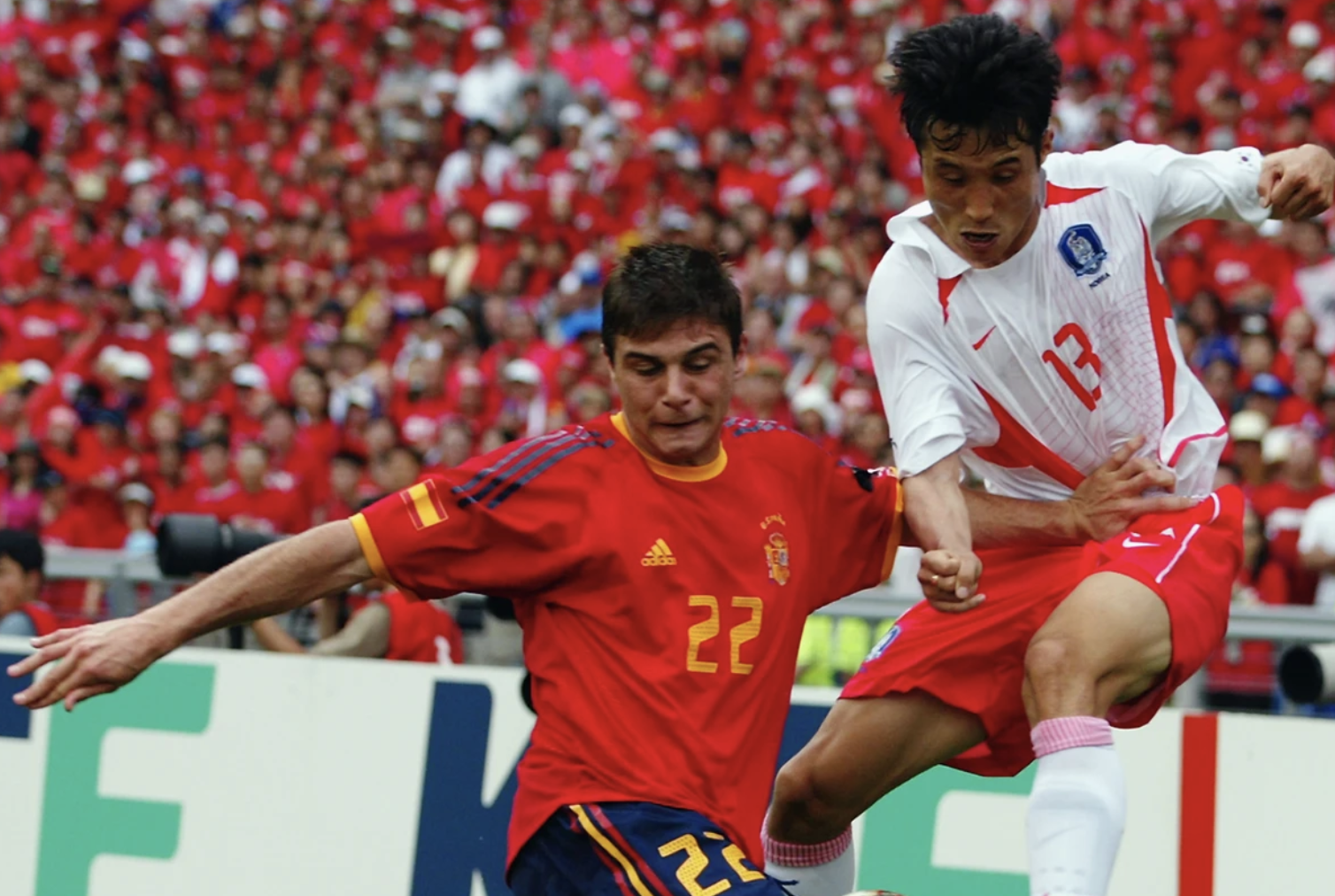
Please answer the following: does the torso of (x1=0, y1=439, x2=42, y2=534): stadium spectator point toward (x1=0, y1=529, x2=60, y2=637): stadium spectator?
yes

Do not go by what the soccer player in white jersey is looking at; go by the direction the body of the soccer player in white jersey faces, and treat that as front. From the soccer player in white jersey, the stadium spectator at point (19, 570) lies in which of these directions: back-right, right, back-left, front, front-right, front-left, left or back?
back-right

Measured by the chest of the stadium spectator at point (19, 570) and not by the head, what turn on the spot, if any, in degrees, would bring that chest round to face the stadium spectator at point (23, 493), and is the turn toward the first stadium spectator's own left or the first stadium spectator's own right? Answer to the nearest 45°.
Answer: approximately 135° to the first stadium spectator's own right

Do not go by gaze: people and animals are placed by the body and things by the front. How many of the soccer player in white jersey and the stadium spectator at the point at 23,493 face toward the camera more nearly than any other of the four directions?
2

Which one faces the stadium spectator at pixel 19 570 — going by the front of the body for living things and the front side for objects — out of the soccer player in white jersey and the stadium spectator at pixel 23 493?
the stadium spectator at pixel 23 493

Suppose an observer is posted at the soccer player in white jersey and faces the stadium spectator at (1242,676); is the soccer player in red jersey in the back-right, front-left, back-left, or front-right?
back-left

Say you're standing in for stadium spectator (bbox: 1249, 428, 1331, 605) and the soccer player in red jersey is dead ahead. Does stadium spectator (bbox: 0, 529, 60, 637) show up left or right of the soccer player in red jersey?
right

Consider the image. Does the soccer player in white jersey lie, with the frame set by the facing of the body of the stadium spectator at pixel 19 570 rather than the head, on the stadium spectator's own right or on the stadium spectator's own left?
on the stadium spectator's own left

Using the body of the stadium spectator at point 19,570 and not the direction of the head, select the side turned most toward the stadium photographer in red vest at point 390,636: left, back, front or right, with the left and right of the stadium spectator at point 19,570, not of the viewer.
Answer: left
